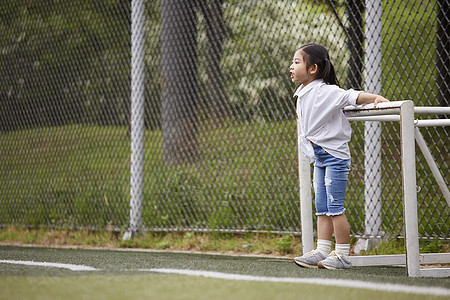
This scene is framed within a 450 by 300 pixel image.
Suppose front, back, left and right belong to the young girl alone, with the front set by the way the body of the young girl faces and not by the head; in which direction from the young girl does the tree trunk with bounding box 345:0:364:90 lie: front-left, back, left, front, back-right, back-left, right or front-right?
right

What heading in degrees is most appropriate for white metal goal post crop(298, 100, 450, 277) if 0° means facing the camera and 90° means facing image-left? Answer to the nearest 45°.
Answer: approximately 45°

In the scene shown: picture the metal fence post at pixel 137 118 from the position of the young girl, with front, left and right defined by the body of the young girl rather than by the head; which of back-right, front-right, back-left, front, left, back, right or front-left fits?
front-right

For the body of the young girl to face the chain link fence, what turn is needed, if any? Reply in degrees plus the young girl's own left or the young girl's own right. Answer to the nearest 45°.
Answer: approximately 45° to the young girl's own right

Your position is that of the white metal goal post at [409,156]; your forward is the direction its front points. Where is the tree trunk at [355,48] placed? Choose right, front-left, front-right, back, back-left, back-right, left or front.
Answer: back-right

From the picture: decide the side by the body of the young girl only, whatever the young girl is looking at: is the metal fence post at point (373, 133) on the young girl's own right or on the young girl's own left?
on the young girl's own right

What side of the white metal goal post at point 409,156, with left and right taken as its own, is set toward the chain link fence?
right

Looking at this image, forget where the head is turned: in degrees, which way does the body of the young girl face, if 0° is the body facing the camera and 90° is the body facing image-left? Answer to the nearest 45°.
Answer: approximately 90°

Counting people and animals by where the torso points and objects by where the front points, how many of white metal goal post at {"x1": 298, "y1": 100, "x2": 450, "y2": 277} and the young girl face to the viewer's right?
0

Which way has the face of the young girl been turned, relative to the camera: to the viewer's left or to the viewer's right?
to the viewer's left
